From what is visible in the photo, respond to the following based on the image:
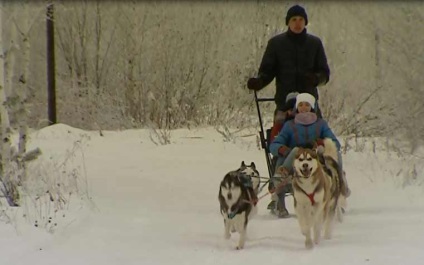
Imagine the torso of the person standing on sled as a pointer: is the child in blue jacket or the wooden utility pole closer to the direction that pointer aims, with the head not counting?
the child in blue jacket

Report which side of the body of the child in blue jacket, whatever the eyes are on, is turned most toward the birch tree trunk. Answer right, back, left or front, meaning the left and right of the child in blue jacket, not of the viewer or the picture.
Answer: right

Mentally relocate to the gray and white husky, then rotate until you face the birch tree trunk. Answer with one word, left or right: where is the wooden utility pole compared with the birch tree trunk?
right

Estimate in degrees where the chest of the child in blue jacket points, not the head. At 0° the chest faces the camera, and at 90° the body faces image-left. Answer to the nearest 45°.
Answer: approximately 0°

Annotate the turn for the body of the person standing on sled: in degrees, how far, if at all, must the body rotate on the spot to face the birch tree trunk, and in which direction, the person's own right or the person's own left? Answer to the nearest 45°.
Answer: approximately 90° to the person's own right

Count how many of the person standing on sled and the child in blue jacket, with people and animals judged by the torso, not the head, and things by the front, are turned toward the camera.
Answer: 2

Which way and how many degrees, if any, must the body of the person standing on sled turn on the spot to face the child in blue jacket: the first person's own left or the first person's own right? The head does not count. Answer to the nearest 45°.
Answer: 0° — they already face them

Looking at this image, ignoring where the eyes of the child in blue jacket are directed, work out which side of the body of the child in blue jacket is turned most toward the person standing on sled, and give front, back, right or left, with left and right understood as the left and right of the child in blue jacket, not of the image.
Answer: back

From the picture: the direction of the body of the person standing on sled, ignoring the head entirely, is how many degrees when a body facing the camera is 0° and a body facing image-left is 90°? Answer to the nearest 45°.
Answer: approximately 0°
